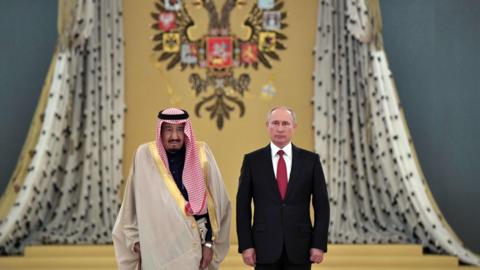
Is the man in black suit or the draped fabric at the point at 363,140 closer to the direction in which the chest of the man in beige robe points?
the man in black suit

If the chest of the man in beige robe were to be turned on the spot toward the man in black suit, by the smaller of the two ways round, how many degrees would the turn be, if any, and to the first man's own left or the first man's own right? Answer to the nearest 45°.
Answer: approximately 90° to the first man's own left

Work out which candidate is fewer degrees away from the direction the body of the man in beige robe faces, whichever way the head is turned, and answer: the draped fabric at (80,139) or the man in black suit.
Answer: the man in black suit

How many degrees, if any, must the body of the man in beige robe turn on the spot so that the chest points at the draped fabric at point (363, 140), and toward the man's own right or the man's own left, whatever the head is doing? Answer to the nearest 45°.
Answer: approximately 135° to the man's own left

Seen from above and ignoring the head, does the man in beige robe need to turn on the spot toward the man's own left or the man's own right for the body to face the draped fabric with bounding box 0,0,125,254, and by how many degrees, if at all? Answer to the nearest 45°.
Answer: approximately 180°

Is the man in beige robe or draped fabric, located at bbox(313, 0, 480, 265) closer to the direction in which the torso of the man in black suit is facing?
the man in beige robe

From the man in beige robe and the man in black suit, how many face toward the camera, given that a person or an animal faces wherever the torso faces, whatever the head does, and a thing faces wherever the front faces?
2

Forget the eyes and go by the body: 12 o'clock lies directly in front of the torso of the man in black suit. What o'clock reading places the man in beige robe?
The man in beige robe is roughly at 3 o'clock from the man in black suit.

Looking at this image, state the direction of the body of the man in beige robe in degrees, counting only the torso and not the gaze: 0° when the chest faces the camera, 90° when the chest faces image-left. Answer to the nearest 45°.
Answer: approximately 0°

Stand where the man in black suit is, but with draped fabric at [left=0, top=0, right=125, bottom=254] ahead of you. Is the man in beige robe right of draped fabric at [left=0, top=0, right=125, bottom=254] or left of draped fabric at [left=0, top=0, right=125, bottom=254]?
left
